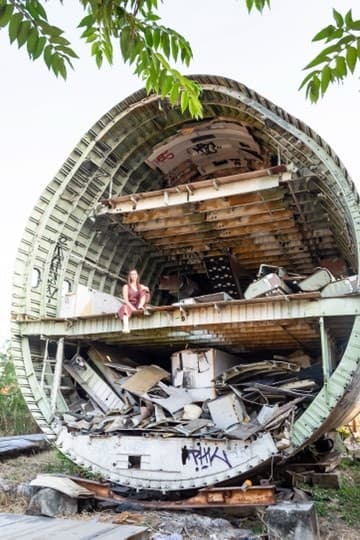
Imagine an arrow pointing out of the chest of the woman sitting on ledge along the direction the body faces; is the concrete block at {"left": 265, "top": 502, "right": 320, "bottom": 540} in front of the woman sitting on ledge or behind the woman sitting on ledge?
in front

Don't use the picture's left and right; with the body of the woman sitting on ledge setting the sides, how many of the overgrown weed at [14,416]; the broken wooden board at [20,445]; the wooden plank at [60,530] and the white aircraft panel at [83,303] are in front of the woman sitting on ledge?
1

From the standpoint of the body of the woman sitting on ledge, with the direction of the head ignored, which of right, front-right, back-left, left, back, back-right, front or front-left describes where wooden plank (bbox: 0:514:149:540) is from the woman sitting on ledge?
front

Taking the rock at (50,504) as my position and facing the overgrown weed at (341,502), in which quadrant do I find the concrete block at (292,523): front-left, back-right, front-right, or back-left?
front-right

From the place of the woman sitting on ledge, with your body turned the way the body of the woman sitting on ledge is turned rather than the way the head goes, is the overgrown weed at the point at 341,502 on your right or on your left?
on your left

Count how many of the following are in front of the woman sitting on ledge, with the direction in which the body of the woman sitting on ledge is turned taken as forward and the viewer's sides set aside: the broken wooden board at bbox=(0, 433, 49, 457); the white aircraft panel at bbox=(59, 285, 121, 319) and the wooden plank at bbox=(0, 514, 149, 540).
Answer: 1

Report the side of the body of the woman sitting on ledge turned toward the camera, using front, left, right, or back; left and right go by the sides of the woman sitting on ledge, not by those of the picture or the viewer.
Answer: front

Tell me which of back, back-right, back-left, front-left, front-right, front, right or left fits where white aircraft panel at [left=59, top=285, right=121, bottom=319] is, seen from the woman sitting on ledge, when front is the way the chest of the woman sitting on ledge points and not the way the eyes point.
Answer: back-right
